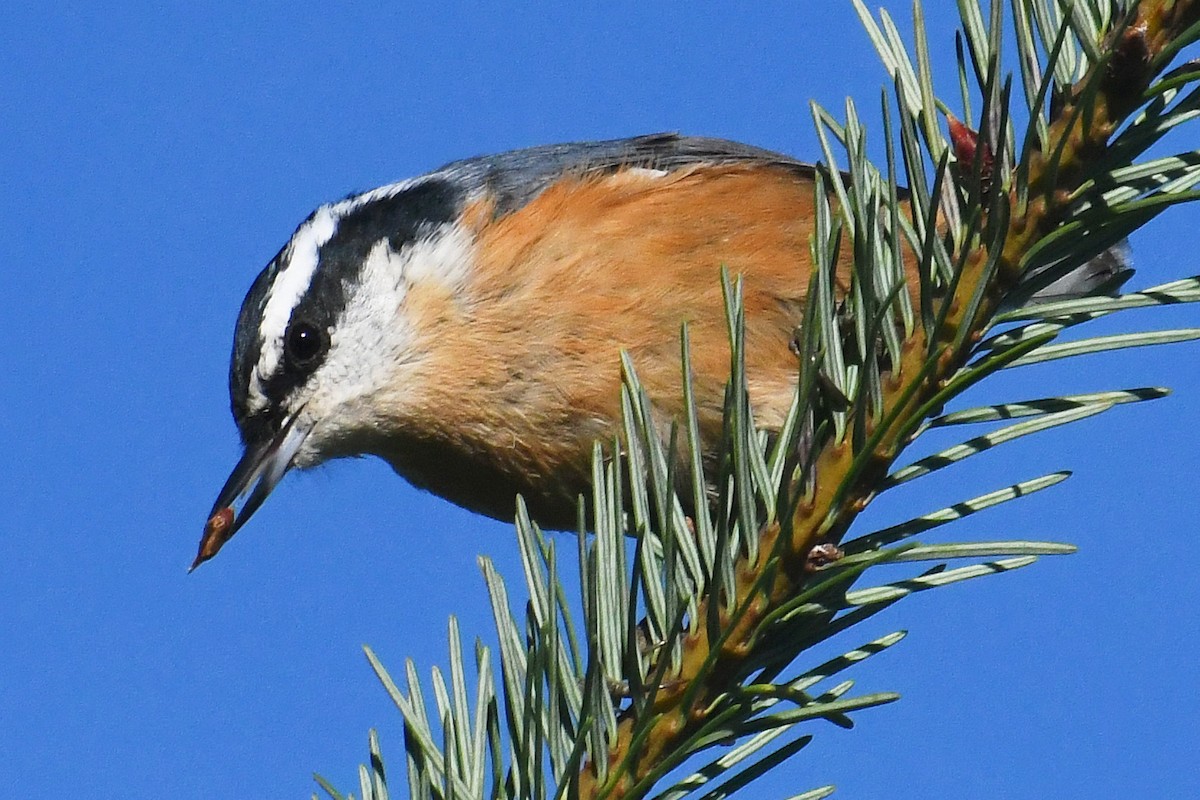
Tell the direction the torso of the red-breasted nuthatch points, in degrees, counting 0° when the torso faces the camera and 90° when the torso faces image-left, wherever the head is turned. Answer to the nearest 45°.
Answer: approximately 90°
